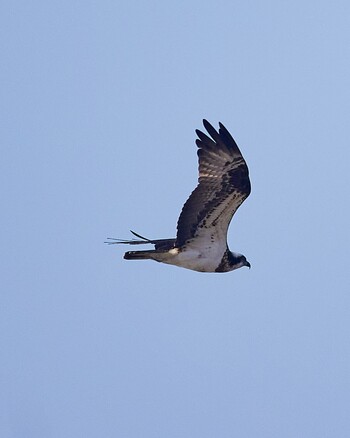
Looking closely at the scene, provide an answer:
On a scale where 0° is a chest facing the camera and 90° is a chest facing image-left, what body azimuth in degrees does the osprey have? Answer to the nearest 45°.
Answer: approximately 270°
